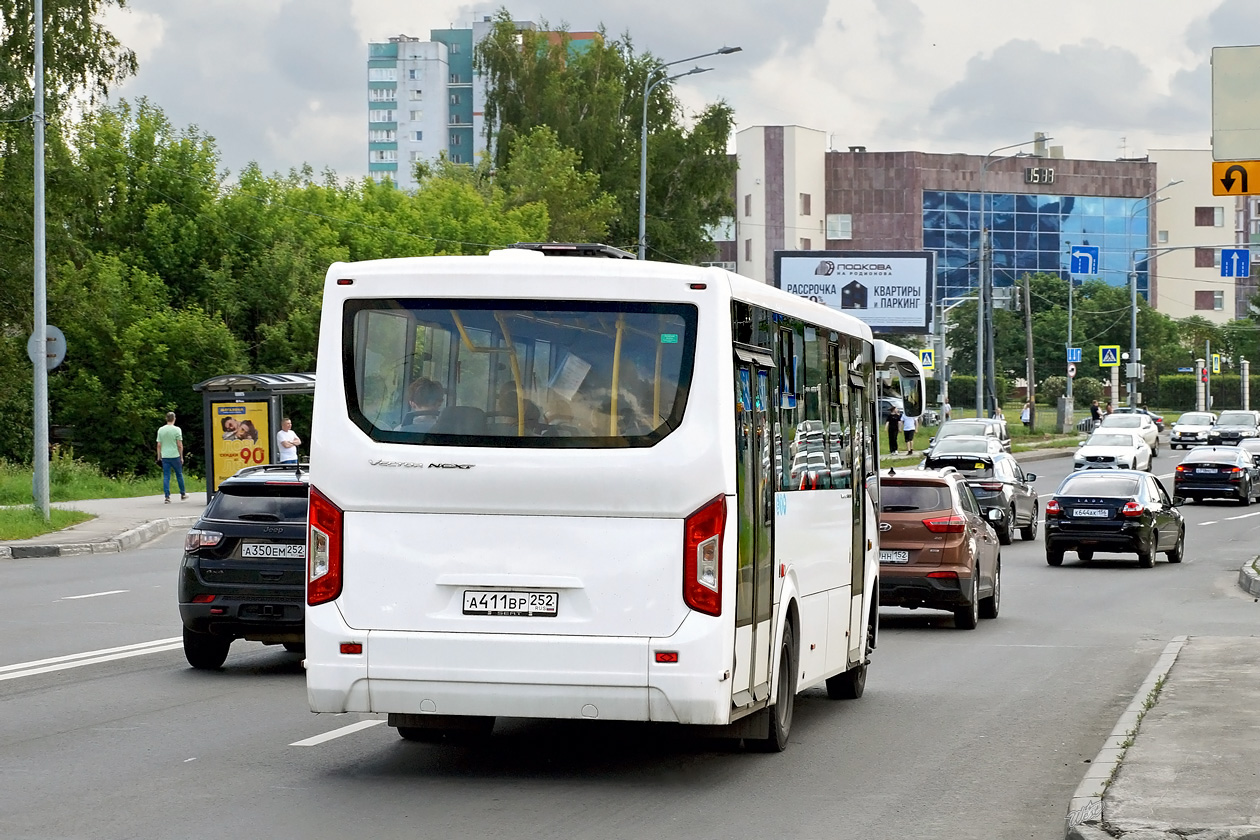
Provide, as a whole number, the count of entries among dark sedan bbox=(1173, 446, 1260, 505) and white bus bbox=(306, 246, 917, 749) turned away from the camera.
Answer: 2

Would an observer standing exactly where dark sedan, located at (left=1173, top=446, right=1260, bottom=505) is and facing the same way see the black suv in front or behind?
behind

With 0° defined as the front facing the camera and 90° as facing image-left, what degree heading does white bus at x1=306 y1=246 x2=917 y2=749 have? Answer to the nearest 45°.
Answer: approximately 180°

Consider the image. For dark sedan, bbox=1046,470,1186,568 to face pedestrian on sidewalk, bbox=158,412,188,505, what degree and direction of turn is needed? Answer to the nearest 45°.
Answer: approximately 90° to its left

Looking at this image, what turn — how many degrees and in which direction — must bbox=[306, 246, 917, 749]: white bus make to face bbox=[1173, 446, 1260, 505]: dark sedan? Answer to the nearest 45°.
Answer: approximately 45° to its right

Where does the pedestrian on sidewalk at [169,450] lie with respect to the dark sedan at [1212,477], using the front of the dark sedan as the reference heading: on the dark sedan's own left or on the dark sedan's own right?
on the dark sedan's own left

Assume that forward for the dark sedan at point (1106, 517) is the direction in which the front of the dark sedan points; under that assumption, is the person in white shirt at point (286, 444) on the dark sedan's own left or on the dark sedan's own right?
on the dark sedan's own left

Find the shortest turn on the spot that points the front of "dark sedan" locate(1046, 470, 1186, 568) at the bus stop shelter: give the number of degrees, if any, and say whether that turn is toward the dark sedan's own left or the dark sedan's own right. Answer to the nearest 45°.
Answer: approximately 90° to the dark sedan's own left

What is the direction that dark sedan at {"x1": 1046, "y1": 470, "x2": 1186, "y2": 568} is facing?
away from the camera

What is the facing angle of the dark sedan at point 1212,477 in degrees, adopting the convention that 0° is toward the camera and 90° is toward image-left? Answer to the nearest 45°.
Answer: approximately 180°

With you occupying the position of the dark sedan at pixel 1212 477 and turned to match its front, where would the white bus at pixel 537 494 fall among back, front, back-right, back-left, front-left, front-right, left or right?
back
